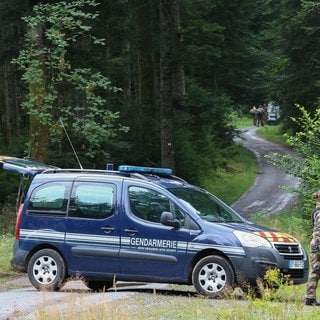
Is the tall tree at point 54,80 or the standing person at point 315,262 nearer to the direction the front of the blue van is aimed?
the standing person

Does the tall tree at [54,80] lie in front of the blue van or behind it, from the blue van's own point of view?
behind

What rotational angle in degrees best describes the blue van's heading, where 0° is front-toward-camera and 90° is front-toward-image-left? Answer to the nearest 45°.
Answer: approximately 315°

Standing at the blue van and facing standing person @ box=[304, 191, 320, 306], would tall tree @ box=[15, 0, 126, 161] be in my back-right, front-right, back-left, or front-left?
back-left

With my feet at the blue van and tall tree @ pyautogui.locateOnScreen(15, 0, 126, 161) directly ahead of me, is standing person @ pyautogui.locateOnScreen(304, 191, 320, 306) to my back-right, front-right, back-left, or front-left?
back-right

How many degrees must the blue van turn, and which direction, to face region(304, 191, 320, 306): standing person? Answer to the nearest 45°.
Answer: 0° — it already faces them
